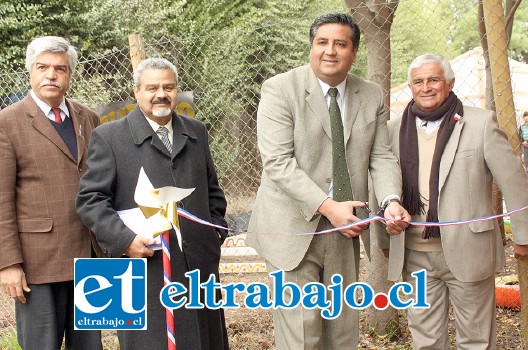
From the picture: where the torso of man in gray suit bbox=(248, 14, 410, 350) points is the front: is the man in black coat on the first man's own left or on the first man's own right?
on the first man's own right

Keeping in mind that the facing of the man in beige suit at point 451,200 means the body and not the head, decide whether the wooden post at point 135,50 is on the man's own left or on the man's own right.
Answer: on the man's own right

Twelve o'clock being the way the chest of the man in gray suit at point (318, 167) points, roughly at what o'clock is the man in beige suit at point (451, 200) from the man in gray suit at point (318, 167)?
the man in beige suit at point (451, 200) is roughly at 10 o'clock from the man in gray suit at point (318, 167).

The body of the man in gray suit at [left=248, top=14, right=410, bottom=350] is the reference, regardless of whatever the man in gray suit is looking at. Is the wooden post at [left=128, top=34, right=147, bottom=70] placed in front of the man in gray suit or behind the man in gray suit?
behind

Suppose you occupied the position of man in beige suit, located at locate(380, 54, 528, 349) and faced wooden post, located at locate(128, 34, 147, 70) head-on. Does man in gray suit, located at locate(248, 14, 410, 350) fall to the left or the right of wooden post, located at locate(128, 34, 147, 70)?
left

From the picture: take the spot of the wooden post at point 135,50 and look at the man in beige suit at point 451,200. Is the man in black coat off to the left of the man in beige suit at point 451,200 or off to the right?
right

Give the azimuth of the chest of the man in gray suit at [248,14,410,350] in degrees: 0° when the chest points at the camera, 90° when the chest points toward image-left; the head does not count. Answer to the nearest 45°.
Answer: approximately 315°

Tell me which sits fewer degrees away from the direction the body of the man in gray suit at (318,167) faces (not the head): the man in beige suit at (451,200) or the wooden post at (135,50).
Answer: the man in beige suit
